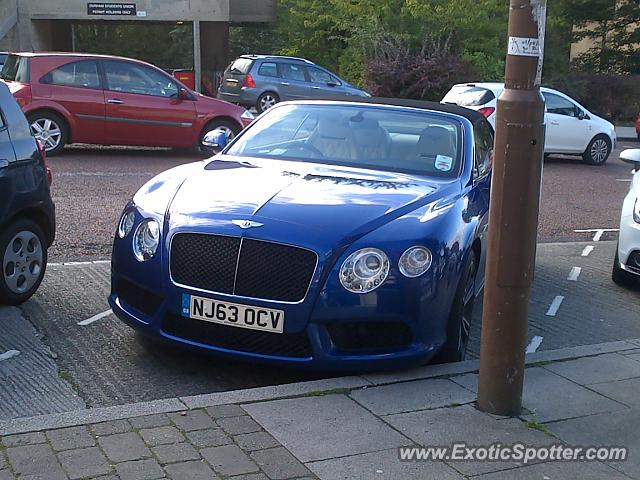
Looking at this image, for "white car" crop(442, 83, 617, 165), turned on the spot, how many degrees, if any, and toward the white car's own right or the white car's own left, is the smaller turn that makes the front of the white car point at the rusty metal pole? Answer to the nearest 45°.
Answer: approximately 135° to the white car's own right

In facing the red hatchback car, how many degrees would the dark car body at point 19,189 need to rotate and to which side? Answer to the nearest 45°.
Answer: approximately 135° to its right

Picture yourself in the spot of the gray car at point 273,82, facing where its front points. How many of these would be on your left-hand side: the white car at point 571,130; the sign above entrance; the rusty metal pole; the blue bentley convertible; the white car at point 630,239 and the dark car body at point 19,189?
1

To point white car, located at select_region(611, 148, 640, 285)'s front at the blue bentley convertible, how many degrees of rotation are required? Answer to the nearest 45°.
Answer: approximately 45° to its right

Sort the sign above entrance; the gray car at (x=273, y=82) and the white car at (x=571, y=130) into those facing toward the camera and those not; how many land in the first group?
1

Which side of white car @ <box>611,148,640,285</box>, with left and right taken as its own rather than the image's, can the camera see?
front

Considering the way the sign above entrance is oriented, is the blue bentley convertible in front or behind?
in front

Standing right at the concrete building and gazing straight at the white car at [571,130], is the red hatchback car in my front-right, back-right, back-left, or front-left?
front-right

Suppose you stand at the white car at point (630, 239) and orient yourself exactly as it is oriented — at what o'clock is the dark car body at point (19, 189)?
The dark car body is roughly at 2 o'clock from the white car.

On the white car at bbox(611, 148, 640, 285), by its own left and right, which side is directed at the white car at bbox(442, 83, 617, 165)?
back

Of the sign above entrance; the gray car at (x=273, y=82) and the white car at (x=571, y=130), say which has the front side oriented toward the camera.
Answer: the sign above entrance

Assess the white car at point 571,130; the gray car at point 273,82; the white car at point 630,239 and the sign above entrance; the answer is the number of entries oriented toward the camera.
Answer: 2

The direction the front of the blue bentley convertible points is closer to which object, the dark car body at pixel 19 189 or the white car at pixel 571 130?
the dark car body

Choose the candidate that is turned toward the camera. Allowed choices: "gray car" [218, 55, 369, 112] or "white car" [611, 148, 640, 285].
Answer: the white car

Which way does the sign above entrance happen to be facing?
toward the camera
